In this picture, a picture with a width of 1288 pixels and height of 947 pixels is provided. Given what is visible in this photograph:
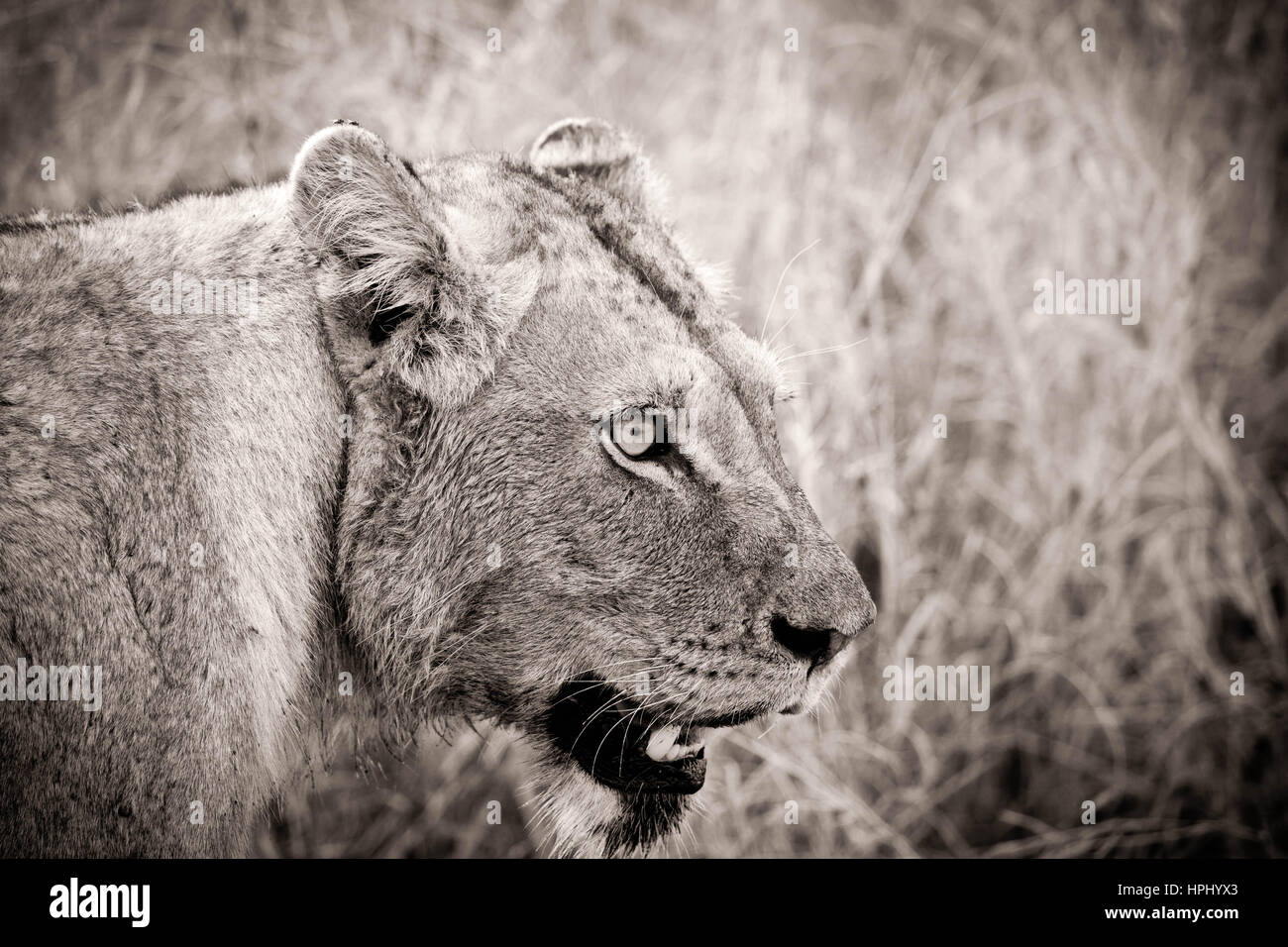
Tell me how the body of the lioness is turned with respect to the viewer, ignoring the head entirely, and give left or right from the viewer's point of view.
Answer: facing to the right of the viewer
